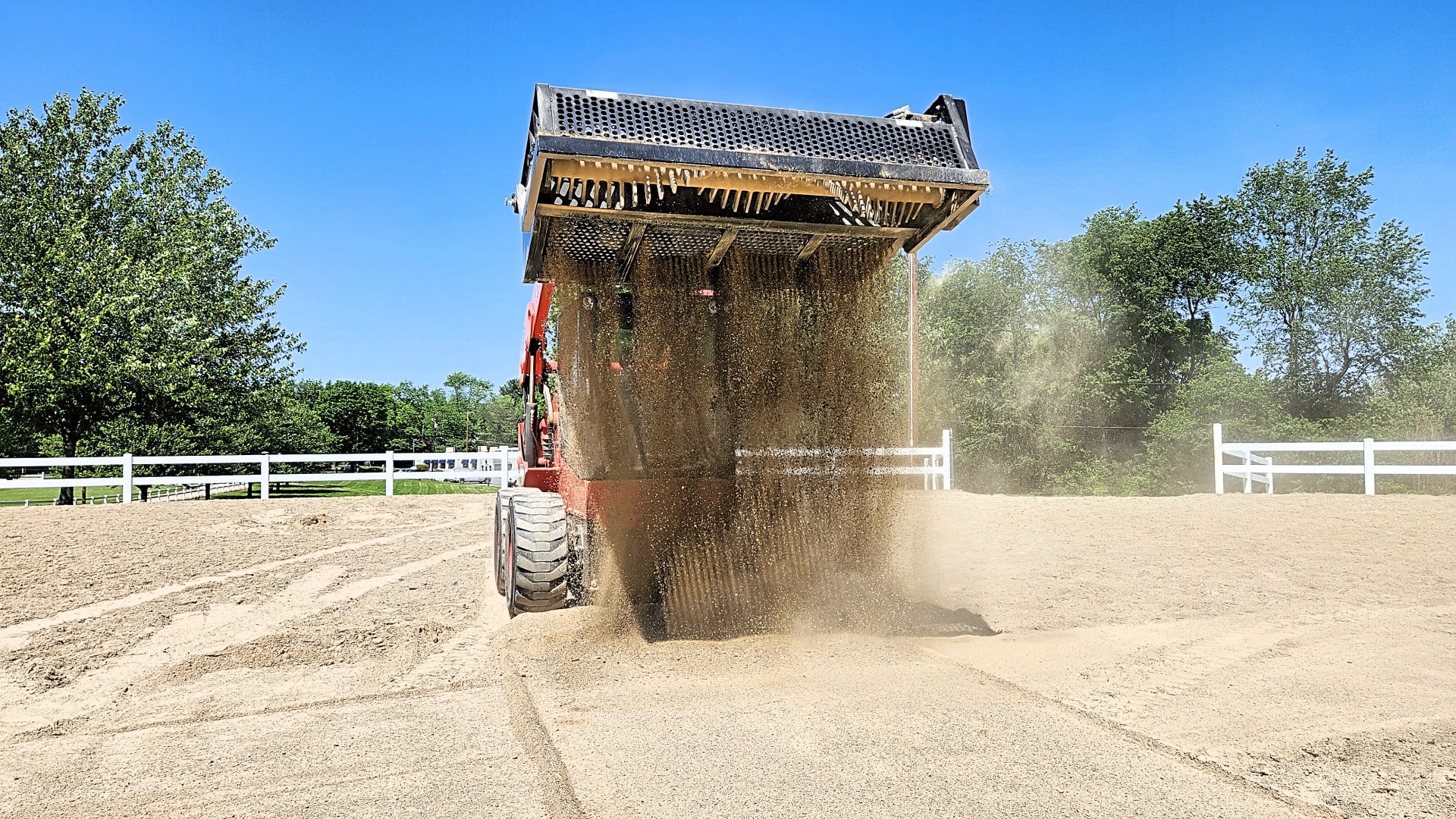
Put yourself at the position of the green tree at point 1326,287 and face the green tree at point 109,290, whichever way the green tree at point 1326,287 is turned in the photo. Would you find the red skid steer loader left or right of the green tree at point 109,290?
left

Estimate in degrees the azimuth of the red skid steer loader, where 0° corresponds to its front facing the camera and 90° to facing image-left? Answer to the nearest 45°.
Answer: approximately 0°

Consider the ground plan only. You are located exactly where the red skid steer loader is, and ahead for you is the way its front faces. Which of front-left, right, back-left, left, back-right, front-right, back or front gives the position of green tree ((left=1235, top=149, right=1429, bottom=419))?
back-left

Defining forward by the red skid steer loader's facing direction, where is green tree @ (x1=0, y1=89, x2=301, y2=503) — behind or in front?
behind

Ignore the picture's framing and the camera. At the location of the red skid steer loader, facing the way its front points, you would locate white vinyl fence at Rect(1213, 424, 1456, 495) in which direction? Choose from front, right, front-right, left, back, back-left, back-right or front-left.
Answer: back-left
